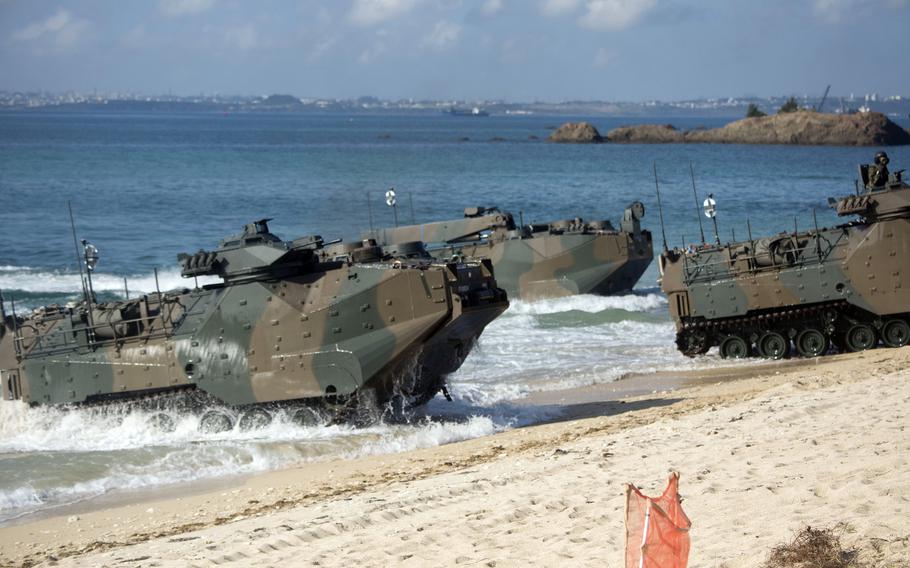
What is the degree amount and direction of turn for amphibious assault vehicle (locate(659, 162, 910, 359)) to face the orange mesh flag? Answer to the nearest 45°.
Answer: approximately 90° to its right

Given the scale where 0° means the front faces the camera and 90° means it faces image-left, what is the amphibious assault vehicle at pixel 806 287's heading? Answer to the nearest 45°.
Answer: approximately 270°

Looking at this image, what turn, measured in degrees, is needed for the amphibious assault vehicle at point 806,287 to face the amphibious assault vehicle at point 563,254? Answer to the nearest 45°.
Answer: approximately 135° to its left

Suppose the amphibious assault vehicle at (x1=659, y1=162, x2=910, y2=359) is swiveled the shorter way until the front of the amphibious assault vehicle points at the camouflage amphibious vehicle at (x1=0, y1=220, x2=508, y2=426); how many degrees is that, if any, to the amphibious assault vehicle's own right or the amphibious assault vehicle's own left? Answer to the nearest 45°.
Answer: approximately 135° to the amphibious assault vehicle's own right
